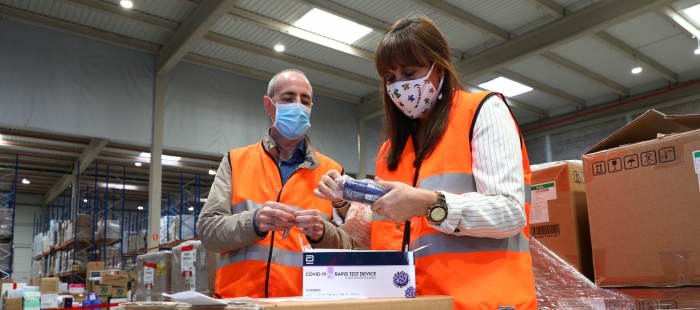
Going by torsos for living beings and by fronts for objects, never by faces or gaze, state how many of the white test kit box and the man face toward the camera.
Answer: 2

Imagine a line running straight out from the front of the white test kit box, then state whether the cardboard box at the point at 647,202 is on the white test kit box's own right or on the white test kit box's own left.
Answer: on the white test kit box's own left

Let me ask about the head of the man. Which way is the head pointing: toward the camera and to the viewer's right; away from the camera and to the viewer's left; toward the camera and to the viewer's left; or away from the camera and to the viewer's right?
toward the camera and to the viewer's right

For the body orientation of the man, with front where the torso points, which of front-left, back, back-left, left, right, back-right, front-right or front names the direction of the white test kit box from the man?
front

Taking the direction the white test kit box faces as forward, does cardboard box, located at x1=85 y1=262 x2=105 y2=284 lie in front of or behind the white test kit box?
behind

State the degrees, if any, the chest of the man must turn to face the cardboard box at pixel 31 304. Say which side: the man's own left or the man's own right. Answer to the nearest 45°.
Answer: approximately 135° to the man's own right

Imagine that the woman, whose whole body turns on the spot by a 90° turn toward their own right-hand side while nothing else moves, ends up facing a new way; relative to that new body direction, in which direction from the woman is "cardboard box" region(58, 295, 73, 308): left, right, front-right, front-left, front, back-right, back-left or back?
front

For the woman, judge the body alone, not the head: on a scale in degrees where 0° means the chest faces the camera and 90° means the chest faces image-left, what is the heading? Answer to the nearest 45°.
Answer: approximately 45°

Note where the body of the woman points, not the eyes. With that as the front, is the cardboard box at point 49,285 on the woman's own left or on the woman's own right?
on the woman's own right

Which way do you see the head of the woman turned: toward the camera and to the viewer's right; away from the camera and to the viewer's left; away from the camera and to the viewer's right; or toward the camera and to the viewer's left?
toward the camera and to the viewer's left

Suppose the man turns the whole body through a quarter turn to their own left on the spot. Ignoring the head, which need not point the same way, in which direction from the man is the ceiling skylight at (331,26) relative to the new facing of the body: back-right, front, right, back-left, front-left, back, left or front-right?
left

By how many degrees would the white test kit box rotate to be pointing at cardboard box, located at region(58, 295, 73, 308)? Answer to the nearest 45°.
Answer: approximately 135° to its right

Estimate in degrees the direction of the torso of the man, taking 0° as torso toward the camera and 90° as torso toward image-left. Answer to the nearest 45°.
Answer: approximately 0°

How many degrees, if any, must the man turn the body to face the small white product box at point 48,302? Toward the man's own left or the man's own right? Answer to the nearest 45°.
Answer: approximately 135° to the man's own right

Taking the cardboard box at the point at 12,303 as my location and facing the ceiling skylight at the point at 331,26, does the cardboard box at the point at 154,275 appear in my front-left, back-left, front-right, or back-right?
front-right

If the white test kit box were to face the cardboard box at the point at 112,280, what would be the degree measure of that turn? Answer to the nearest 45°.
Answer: approximately 135° to its right

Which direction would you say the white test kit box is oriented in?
toward the camera
